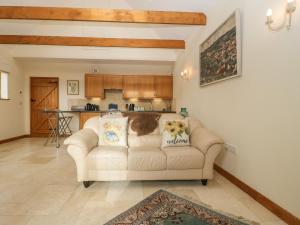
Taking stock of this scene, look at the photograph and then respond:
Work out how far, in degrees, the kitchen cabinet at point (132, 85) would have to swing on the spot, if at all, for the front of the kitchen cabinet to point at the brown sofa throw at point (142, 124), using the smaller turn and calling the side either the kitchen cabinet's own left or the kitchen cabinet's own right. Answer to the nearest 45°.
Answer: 0° — it already faces it

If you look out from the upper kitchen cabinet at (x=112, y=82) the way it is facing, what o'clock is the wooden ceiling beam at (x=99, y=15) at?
The wooden ceiling beam is roughly at 12 o'clock from the upper kitchen cabinet.

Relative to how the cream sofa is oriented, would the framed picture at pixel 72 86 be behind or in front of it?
behind

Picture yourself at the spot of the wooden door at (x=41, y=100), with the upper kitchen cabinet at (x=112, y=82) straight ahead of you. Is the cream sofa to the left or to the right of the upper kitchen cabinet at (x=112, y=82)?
right

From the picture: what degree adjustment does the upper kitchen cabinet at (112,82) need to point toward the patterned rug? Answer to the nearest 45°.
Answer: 0° — it already faces it
